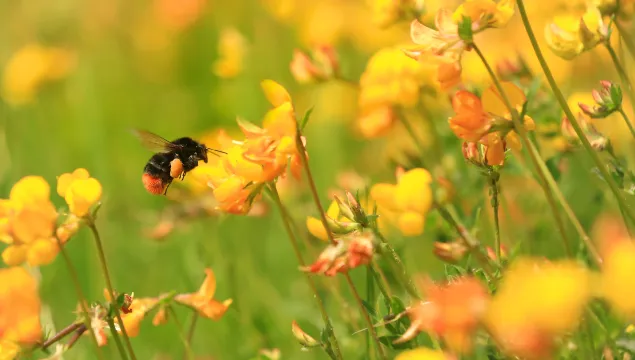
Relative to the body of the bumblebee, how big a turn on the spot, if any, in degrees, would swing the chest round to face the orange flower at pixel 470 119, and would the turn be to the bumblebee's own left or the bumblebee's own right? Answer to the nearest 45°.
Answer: approximately 45° to the bumblebee's own right

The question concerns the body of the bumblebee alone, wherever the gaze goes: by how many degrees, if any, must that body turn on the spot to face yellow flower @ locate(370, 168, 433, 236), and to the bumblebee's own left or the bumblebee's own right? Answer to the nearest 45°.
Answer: approximately 45° to the bumblebee's own right

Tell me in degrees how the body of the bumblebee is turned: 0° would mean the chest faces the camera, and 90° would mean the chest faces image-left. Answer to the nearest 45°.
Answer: approximately 270°

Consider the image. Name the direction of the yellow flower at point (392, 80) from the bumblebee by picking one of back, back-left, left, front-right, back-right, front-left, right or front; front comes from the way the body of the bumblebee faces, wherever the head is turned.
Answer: front

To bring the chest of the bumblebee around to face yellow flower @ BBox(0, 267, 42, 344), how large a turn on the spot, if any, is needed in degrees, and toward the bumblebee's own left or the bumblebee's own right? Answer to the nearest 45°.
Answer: approximately 90° to the bumblebee's own right

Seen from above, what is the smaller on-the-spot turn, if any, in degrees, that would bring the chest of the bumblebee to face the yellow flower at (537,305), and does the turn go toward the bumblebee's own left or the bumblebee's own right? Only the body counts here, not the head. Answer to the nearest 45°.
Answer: approximately 90° to the bumblebee's own right

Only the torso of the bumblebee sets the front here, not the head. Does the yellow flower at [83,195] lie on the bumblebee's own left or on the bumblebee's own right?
on the bumblebee's own right

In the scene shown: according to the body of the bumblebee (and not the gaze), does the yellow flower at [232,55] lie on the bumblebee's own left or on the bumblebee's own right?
on the bumblebee's own left

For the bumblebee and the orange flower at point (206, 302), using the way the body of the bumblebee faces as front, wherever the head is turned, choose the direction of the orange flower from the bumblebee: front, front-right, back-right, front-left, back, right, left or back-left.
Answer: right

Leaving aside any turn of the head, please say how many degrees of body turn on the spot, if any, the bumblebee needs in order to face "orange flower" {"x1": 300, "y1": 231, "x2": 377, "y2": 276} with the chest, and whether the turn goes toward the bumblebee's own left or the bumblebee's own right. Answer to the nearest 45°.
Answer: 0° — it already faces it
